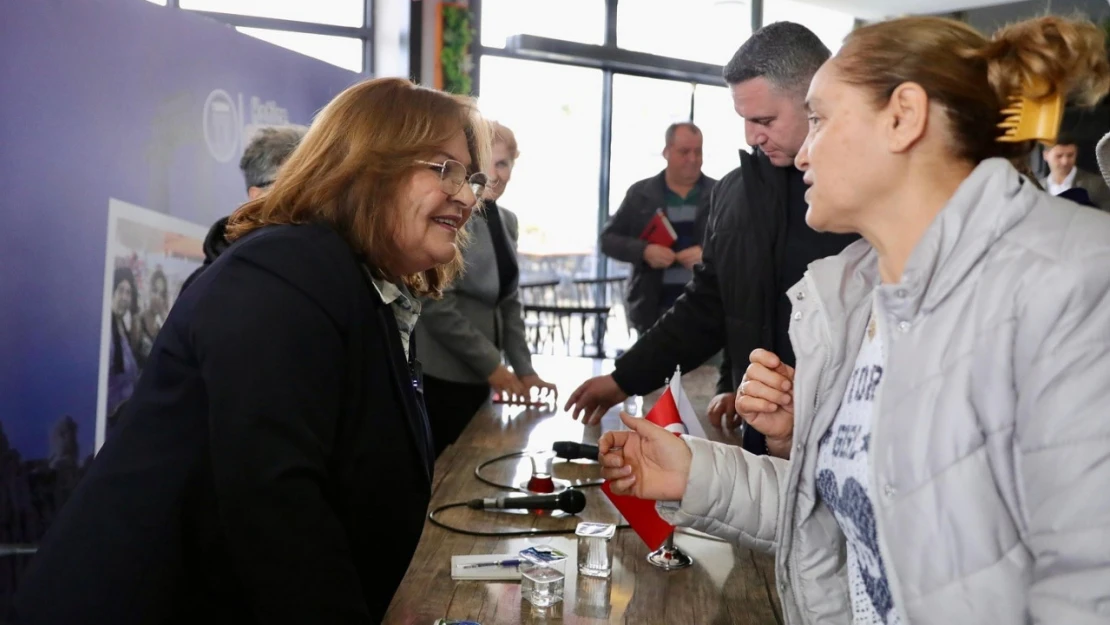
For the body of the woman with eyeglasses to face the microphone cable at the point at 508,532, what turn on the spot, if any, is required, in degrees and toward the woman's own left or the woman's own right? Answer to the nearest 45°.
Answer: approximately 45° to the woman's own left

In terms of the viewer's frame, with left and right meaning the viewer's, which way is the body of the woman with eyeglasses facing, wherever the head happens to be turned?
facing to the right of the viewer

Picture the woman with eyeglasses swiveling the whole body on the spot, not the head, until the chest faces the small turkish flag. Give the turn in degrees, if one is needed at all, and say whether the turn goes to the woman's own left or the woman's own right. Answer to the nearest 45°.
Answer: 0° — they already face it

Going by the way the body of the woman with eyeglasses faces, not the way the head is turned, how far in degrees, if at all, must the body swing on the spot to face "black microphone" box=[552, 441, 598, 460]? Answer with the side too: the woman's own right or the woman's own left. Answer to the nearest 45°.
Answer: approximately 45° to the woman's own left

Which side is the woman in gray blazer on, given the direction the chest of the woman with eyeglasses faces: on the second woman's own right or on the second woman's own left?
on the second woman's own left

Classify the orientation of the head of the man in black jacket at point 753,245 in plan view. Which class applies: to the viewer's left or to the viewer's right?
to the viewer's left

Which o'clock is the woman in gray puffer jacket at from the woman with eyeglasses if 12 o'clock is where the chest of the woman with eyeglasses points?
The woman in gray puffer jacket is roughly at 1 o'clock from the woman with eyeglasses.

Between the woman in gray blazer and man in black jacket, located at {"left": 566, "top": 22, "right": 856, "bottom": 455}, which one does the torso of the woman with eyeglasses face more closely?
the man in black jacket

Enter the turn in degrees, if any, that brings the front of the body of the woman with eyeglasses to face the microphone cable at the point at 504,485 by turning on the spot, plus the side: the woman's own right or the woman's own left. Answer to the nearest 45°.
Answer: approximately 45° to the woman's own left
